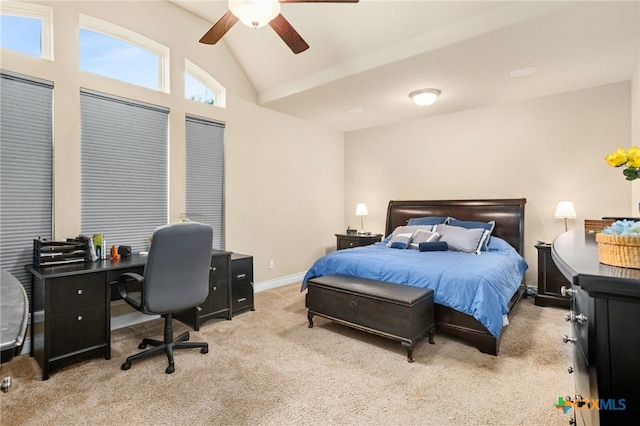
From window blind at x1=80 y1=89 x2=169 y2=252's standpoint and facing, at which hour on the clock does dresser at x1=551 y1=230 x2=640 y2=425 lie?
The dresser is roughly at 1 o'clock from the window blind.

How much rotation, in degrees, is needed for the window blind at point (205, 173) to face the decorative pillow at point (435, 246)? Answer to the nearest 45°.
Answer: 0° — it already faces it

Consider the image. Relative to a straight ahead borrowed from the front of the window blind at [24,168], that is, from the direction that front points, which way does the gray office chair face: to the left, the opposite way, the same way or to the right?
the opposite way

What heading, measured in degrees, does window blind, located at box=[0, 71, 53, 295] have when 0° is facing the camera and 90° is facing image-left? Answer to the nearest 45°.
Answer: approximately 315°

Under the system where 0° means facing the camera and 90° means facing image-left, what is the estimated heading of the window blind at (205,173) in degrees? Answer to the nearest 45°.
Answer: approximately 315°

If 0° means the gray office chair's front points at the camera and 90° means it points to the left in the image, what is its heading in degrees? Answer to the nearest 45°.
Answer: approximately 135°

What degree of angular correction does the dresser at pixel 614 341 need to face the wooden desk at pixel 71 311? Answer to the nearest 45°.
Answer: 0° — it already faces it

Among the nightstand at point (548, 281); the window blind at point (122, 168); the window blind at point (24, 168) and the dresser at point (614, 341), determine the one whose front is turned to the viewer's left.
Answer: the dresser

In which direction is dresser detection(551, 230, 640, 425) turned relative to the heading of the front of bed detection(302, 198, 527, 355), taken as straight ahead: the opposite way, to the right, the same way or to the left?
to the right

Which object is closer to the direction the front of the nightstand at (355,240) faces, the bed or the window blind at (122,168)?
the window blind

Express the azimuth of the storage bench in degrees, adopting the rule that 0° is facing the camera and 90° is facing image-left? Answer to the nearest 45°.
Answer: approximately 45°

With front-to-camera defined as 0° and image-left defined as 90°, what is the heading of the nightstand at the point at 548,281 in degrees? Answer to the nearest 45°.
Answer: approximately 0°

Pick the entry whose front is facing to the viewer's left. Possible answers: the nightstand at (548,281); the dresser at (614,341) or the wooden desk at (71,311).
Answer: the dresser

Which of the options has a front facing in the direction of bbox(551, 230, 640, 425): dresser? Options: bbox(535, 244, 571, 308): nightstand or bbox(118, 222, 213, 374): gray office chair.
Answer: the nightstand
